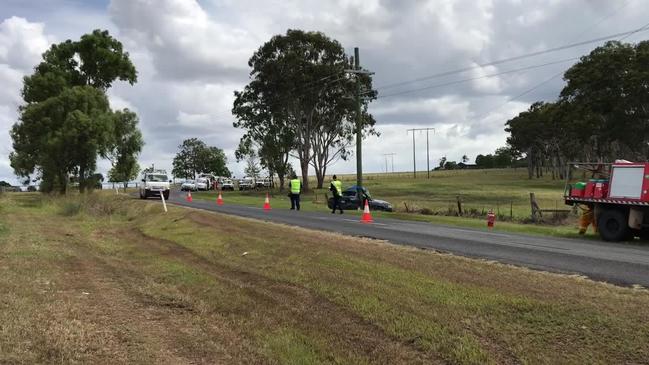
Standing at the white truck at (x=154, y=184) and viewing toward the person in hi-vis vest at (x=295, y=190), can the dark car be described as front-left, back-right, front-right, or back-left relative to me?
front-left

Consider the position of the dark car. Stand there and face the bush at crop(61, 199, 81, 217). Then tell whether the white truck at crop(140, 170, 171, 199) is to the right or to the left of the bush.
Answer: right

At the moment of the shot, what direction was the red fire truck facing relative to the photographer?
facing to the right of the viewer

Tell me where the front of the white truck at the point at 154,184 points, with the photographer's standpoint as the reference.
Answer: facing the viewer

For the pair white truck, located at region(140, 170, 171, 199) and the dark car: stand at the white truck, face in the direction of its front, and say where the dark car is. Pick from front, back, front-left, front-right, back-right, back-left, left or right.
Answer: front-left

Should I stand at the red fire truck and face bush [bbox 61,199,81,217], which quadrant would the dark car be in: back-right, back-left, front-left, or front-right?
front-right

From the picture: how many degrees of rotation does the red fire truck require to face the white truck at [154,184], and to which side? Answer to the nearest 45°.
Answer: approximately 180°

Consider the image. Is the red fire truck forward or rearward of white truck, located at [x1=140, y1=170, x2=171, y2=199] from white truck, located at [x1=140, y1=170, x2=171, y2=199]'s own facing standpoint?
forward

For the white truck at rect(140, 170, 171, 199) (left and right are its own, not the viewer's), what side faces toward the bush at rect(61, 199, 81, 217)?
front

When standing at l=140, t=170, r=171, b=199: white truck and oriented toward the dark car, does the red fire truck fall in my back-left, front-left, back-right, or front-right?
front-right

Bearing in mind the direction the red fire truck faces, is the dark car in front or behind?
behind

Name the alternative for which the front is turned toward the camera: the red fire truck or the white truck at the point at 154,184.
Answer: the white truck

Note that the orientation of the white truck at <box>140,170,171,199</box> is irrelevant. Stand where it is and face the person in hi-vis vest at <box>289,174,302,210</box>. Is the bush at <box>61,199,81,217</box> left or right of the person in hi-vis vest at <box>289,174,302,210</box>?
right

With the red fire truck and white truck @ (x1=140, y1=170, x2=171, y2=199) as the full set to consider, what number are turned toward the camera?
1

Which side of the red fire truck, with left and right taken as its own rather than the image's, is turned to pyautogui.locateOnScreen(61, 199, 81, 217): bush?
back
